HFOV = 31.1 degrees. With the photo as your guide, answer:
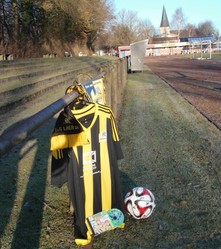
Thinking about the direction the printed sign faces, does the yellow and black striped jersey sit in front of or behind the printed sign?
in front

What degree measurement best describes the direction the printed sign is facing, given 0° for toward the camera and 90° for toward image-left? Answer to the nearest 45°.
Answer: approximately 0°

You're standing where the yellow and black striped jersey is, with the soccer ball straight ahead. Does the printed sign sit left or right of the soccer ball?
left
